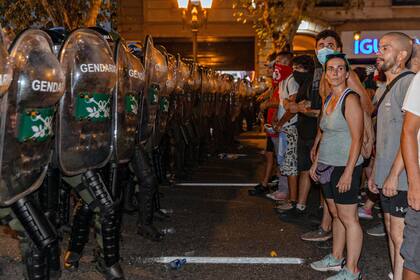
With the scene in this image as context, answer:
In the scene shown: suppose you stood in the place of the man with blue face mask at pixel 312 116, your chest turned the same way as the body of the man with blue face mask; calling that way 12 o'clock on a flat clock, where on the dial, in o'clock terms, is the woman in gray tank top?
The woman in gray tank top is roughly at 10 o'clock from the man with blue face mask.

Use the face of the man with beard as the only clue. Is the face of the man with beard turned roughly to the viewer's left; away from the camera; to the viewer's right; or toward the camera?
to the viewer's left

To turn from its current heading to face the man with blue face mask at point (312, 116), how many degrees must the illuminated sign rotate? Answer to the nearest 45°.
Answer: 0° — it already faces them

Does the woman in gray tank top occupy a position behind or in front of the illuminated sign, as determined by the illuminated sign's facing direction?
in front

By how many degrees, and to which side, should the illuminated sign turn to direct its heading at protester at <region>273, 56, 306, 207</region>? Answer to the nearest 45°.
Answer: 0° — it already faces them

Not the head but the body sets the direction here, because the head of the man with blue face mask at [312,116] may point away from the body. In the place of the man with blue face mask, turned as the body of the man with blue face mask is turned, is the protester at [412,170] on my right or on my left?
on my left
